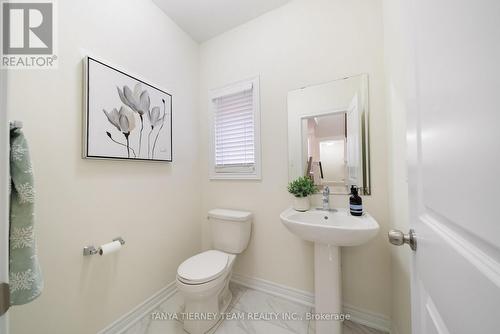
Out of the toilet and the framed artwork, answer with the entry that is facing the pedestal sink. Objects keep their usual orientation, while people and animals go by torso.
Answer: the framed artwork

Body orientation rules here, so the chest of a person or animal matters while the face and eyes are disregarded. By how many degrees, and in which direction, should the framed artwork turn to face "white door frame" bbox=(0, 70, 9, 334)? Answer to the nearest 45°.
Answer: approximately 45° to its right

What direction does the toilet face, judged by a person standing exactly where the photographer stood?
facing the viewer and to the left of the viewer

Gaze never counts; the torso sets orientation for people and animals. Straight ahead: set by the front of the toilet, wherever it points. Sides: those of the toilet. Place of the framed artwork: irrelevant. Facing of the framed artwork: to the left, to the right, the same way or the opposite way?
to the left

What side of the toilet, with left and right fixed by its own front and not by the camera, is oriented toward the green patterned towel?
front

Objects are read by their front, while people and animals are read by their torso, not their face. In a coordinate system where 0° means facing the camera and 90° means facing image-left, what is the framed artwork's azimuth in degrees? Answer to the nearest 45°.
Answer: approximately 315°

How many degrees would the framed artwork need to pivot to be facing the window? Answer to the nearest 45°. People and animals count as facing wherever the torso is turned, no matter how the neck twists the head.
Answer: approximately 45° to its left

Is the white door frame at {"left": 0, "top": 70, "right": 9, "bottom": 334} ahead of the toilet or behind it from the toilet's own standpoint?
ahead

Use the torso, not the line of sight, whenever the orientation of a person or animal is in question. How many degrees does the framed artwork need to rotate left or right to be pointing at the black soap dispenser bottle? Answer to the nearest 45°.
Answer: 0° — it already faces it

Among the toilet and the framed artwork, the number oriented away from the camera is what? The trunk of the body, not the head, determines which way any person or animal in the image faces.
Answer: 0

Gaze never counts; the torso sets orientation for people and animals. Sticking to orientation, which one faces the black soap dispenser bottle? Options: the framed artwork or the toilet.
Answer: the framed artwork

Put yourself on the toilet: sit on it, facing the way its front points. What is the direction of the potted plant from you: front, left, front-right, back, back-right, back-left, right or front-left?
back-left

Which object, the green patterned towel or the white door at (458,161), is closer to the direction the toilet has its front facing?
the green patterned towel

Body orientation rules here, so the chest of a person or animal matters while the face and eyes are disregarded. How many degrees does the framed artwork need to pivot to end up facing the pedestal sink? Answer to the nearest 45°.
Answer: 0° — it already faces it
